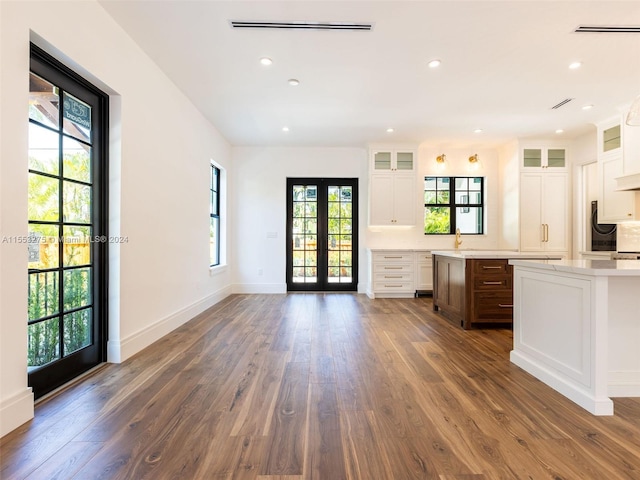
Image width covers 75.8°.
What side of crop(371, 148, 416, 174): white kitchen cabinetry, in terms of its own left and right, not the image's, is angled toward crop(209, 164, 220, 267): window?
right

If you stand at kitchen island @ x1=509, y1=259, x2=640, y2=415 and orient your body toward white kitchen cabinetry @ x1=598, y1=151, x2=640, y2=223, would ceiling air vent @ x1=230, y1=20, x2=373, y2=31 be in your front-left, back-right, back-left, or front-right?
back-left

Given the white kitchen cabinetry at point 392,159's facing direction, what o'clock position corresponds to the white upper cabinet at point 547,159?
The white upper cabinet is roughly at 9 o'clock from the white kitchen cabinetry.

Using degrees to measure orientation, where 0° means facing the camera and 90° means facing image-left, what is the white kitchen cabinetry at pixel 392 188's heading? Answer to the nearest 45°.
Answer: approximately 0°

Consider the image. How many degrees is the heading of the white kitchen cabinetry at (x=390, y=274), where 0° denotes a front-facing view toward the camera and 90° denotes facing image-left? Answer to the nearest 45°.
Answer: approximately 0°
